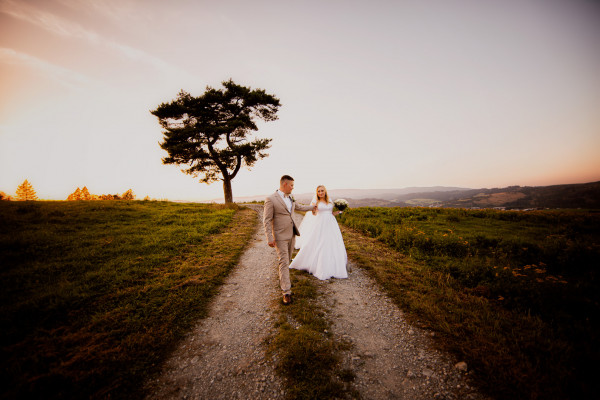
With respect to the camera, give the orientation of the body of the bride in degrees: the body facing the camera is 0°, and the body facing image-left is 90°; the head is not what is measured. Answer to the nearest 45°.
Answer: approximately 0°

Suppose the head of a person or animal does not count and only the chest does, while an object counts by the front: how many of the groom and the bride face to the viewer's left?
0

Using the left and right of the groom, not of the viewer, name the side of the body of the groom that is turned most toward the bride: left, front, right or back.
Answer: left

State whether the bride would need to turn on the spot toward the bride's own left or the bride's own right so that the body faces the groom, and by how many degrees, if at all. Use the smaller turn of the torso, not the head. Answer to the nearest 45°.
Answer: approximately 45° to the bride's own right

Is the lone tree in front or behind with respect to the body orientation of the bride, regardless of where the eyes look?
behind
